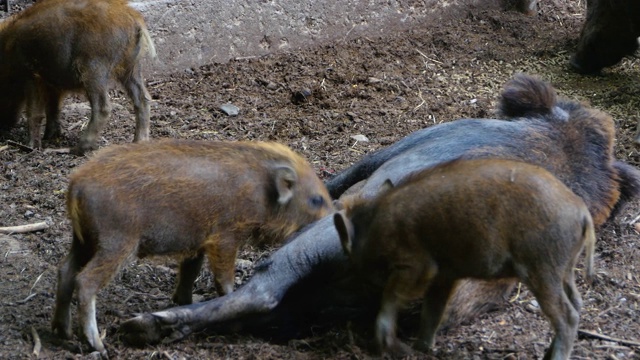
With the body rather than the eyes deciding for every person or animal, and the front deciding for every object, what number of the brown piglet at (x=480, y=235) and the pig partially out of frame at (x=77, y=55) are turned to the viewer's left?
2

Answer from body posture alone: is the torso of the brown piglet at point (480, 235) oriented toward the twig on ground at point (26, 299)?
yes

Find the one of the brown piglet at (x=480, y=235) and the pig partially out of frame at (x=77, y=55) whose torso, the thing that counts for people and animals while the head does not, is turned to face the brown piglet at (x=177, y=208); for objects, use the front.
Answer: the brown piglet at (x=480, y=235)

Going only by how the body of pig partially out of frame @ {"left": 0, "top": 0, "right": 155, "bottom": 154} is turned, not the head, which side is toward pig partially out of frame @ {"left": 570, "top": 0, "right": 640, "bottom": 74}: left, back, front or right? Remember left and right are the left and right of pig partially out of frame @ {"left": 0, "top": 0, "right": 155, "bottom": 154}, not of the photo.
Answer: back

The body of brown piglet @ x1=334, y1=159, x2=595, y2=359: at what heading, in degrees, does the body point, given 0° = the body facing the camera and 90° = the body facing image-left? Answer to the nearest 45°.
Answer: approximately 90°

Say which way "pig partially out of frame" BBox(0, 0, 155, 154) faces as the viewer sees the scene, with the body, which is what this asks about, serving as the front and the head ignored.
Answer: to the viewer's left

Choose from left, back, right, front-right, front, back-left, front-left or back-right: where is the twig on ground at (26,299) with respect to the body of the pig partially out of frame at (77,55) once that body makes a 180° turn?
right

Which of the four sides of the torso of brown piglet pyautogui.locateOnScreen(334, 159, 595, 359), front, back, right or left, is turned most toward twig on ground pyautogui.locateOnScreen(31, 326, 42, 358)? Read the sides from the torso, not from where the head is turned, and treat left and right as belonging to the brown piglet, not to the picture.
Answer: front
